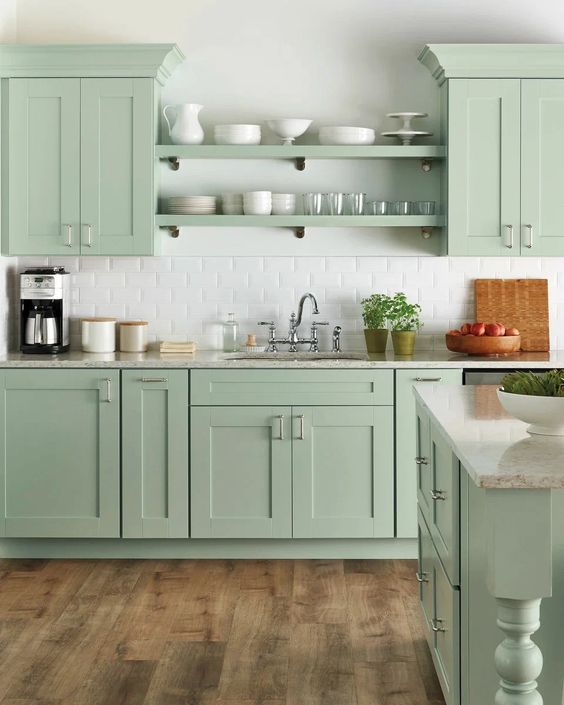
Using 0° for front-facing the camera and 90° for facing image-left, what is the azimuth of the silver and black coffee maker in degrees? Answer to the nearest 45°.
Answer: approximately 0°

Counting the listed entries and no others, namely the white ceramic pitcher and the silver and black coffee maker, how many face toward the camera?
1

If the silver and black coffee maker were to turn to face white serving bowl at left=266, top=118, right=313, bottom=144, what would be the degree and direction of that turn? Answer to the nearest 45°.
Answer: approximately 90° to its left

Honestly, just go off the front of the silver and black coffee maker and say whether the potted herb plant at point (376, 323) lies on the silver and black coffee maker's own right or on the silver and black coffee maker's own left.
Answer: on the silver and black coffee maker's own left

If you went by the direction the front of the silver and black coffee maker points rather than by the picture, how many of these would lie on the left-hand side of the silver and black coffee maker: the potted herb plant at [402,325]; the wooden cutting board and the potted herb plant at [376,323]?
3

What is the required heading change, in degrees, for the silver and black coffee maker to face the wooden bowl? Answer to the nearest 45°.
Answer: approximately 90° to its left

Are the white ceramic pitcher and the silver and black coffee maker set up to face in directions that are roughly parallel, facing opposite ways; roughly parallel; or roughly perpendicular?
roughly perpendicular
